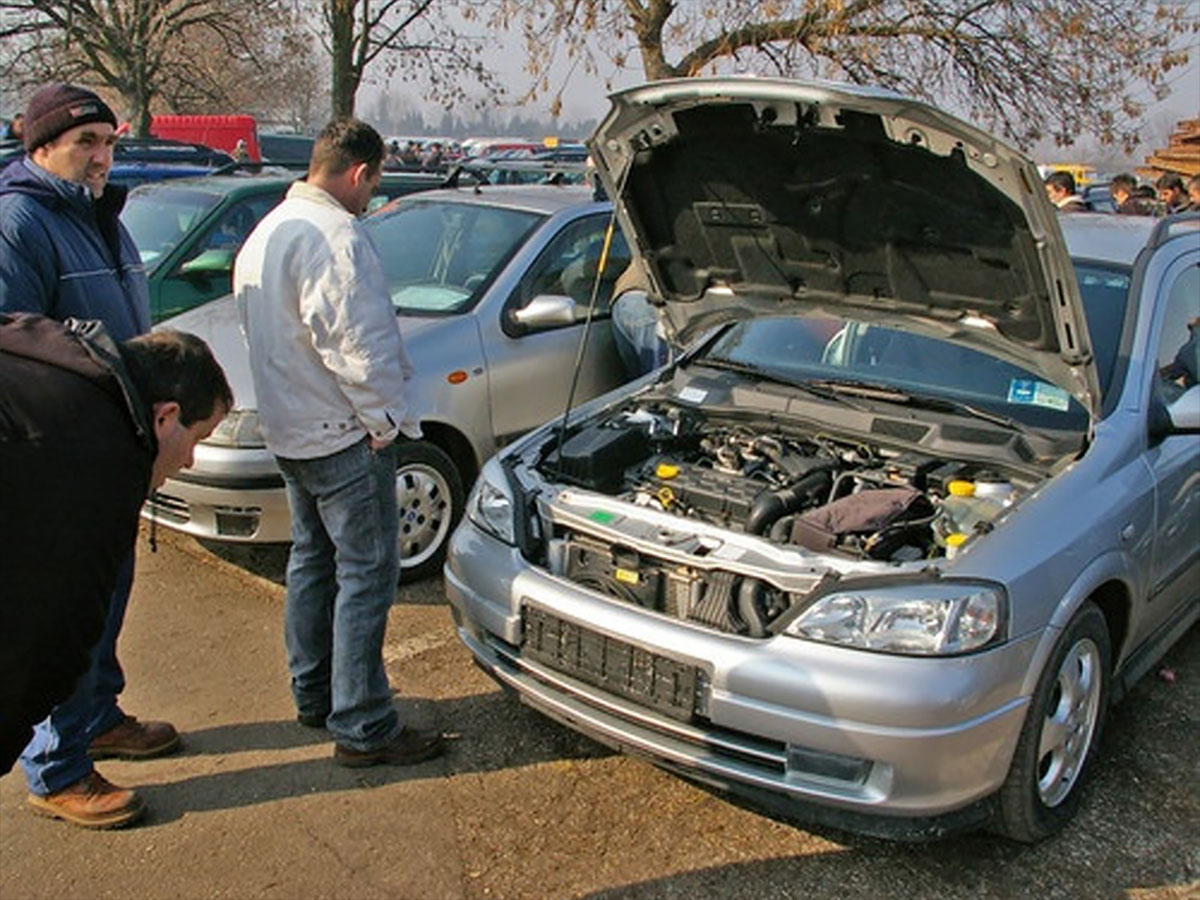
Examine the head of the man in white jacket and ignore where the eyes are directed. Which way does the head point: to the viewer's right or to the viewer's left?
to the viewer's right

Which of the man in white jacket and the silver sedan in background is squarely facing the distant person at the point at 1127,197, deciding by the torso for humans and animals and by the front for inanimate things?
the man in white jacket

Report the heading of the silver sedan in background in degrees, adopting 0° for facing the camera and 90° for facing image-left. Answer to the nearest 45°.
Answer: approximately 45°

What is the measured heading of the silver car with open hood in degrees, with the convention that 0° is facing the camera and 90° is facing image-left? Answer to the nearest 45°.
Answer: approximately 45°

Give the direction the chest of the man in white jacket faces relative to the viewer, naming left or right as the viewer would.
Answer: facing away from the viewer and to the right of the viewer

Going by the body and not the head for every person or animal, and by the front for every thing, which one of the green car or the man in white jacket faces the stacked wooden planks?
the man in white jacket

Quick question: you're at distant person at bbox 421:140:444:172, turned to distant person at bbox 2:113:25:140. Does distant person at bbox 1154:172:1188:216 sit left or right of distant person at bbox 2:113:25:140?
left

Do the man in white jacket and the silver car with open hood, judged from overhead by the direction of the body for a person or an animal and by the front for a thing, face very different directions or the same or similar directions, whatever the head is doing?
very different directions

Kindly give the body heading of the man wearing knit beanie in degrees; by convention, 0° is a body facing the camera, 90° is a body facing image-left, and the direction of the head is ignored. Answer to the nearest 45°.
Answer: approximately 315°

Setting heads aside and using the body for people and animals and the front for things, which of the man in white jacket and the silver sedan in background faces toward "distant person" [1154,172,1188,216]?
the man in white jacket

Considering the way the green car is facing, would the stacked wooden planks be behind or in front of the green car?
behind
